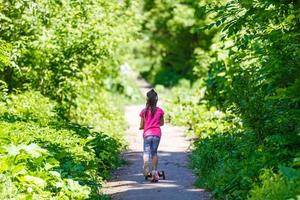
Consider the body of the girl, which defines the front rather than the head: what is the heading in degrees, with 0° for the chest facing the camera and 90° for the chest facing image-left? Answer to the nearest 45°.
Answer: approximately 180°
